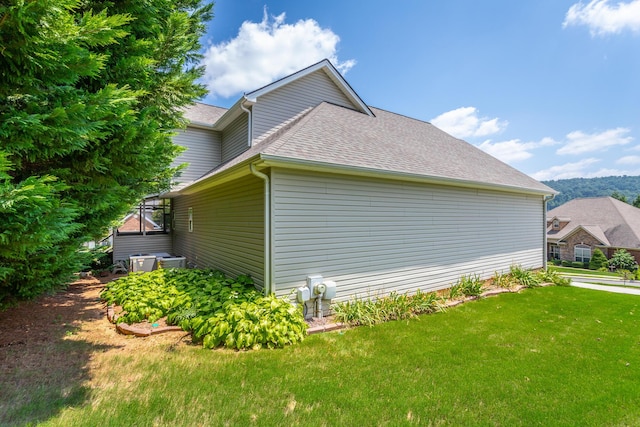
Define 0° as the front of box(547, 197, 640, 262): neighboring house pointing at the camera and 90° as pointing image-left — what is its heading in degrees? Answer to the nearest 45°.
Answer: approximately 45°

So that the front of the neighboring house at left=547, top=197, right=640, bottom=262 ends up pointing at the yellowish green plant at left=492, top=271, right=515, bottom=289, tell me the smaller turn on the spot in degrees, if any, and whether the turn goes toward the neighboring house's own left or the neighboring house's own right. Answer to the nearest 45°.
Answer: approximately 45° to the neighboring house's own left

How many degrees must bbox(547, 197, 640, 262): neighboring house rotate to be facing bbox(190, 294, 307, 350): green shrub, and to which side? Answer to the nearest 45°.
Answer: approximately 45° to its left

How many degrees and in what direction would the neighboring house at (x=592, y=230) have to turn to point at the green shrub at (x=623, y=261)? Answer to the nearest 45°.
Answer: approximately 90° to its left
